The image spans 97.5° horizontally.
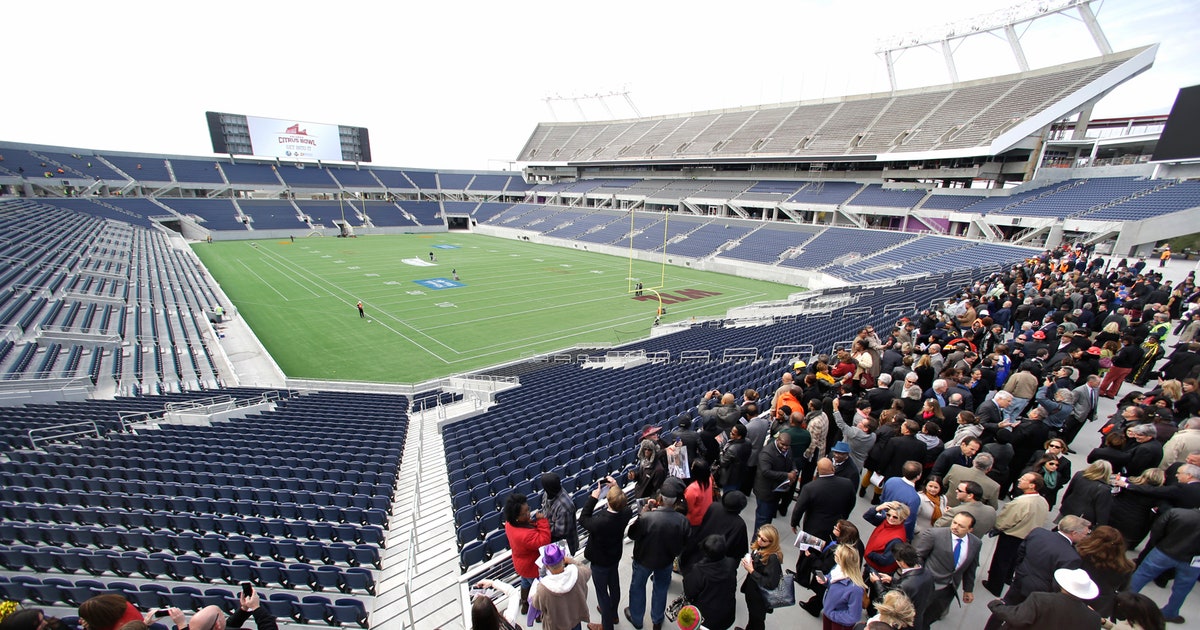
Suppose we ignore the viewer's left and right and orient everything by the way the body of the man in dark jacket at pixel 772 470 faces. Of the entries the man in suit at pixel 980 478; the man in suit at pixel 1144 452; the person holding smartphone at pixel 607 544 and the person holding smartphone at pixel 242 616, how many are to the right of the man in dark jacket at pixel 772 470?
2

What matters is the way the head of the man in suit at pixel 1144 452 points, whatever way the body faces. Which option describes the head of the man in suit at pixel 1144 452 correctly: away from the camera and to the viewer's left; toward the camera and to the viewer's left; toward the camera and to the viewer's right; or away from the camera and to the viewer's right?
toward the camera and to the viewer's left

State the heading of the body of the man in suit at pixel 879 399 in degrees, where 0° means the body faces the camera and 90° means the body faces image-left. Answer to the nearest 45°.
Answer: approximately 135°

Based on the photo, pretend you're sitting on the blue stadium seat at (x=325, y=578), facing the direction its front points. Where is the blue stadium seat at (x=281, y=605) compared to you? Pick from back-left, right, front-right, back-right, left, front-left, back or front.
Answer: back-left

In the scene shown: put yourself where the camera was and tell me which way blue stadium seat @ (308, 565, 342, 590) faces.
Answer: facing away from the viewer

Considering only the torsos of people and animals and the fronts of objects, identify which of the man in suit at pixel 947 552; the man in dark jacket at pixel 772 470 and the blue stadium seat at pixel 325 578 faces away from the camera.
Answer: the blue stadium seat

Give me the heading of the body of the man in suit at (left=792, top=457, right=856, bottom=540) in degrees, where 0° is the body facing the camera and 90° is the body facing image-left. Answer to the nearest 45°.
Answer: approximately 180°

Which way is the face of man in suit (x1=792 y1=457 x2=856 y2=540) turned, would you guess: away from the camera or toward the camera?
away from the camera

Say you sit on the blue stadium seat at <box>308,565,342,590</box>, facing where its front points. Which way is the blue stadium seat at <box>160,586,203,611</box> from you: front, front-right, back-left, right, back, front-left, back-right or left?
left

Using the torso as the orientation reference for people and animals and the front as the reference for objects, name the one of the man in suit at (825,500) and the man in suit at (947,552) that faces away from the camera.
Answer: the man in suit at (825,500)
